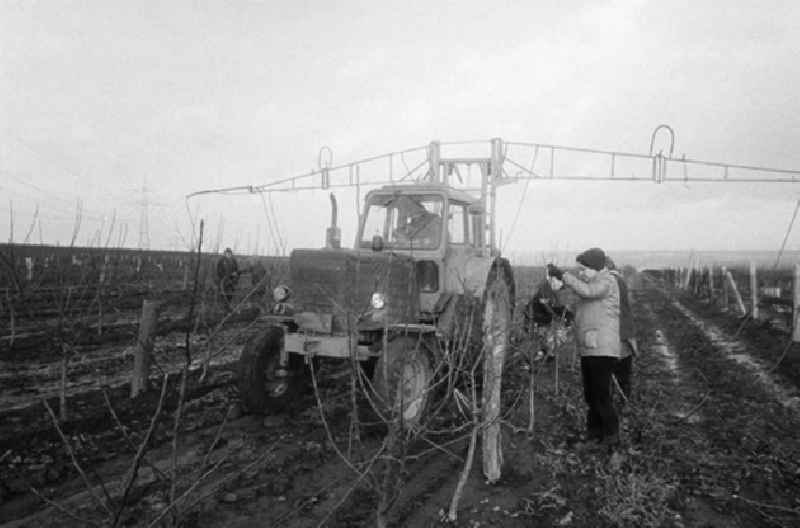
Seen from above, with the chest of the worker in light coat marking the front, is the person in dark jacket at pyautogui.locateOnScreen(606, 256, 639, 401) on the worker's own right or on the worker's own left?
on the worker's own right

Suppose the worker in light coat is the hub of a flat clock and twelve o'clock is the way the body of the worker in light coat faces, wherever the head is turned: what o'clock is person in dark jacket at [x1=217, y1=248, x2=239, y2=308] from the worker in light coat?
The person in dark jacket is roughly at 1 o'clock from the worker in light coat.

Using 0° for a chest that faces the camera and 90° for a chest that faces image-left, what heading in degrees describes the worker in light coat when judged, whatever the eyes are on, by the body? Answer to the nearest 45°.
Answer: approximately 90°

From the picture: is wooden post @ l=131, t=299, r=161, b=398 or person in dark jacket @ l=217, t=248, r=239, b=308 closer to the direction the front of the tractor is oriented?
the wooden post

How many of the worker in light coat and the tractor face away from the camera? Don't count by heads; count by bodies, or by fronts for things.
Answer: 0

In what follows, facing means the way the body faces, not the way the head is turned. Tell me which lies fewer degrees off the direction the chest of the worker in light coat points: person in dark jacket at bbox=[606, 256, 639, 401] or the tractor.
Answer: the tractor

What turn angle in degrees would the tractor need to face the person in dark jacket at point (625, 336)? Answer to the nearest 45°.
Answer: approximately 135° to its left

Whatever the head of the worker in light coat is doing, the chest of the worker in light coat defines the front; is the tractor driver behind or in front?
in front

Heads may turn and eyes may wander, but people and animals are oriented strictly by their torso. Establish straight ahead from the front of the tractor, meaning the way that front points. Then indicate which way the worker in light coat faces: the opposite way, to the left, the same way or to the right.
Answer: to the right

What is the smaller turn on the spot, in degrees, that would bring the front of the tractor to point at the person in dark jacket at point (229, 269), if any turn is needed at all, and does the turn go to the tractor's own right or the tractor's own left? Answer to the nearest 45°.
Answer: approximately 90° to the tractor's own right

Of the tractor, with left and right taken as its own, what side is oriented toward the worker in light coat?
left

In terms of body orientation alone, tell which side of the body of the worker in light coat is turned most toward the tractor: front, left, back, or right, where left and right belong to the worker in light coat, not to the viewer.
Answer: front
